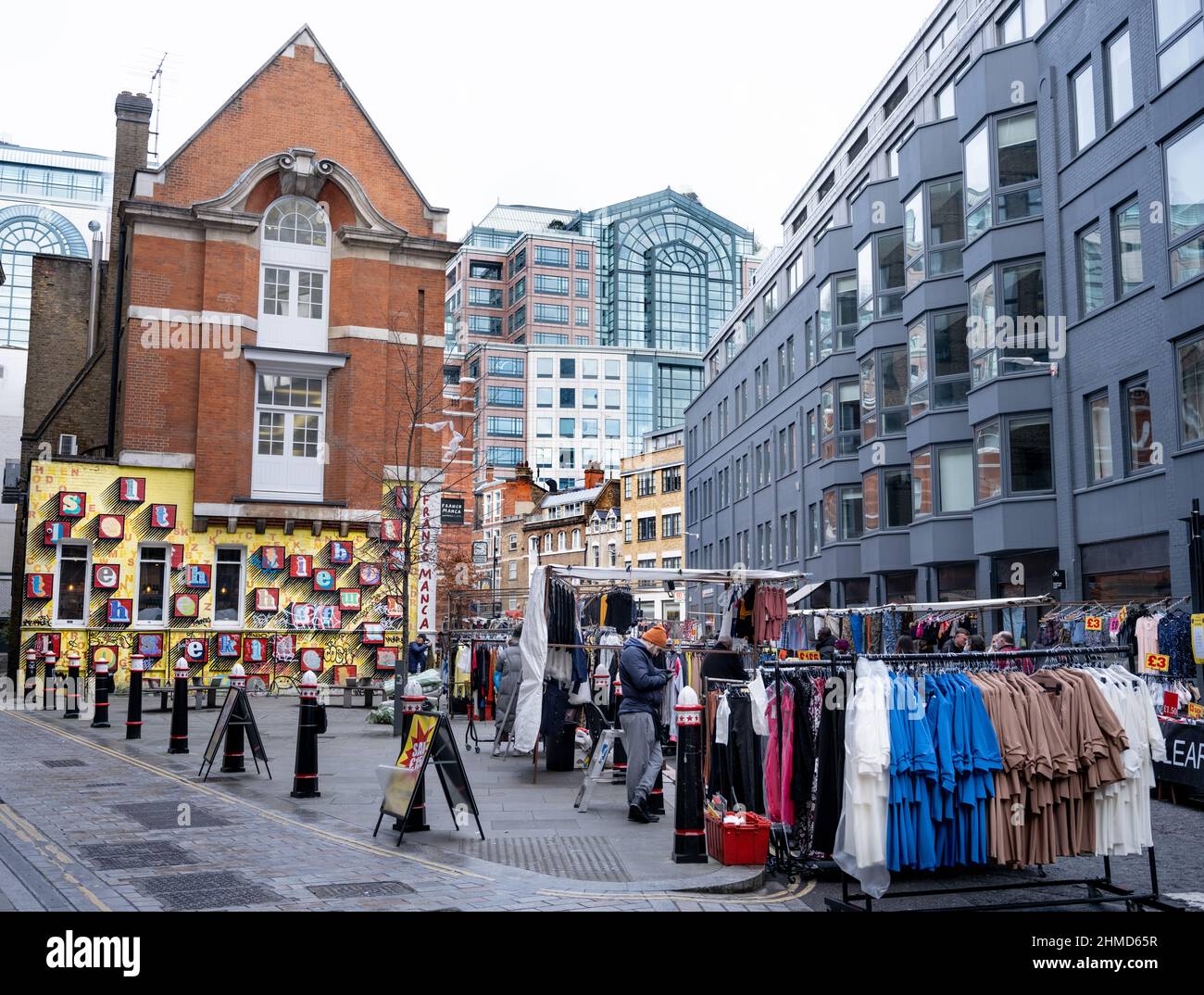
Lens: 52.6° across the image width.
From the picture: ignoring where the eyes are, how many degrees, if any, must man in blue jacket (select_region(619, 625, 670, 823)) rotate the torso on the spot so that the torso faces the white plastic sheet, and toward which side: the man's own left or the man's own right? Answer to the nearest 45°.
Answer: approximately 135° to the man's own left

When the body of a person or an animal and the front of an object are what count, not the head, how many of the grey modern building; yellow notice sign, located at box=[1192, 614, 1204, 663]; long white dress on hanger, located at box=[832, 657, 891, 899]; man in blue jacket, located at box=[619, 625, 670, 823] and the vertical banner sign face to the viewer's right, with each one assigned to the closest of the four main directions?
1

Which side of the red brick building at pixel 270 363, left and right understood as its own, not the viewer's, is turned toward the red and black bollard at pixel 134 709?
front

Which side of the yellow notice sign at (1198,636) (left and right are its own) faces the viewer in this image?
front

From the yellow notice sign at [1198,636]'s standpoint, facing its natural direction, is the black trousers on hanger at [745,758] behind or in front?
in front

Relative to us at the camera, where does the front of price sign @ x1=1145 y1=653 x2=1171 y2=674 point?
facing the viewer

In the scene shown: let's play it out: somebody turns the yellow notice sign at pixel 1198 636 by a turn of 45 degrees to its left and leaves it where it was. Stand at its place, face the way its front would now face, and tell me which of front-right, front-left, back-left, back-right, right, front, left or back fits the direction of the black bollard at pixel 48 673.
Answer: back-right

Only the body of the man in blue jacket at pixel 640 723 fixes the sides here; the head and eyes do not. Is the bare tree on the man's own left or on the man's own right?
on the man's own left

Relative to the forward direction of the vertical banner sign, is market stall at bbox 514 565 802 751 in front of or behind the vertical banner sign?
in front

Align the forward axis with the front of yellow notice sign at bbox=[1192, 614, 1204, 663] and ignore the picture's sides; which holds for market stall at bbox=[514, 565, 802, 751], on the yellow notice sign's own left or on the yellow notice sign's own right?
on the yellow notice sign's own right

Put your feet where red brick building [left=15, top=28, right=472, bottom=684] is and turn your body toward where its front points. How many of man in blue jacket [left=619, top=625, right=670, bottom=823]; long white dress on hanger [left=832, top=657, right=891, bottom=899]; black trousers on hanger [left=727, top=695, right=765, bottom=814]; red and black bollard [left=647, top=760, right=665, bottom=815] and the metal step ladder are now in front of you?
5

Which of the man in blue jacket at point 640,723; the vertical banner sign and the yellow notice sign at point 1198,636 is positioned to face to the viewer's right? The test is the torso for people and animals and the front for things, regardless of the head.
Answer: the man in blue jacket

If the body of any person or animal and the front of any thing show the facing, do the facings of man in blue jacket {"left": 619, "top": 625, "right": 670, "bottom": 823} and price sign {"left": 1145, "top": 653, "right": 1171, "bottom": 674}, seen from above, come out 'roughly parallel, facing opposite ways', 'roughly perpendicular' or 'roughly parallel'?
roughly perpendicular
